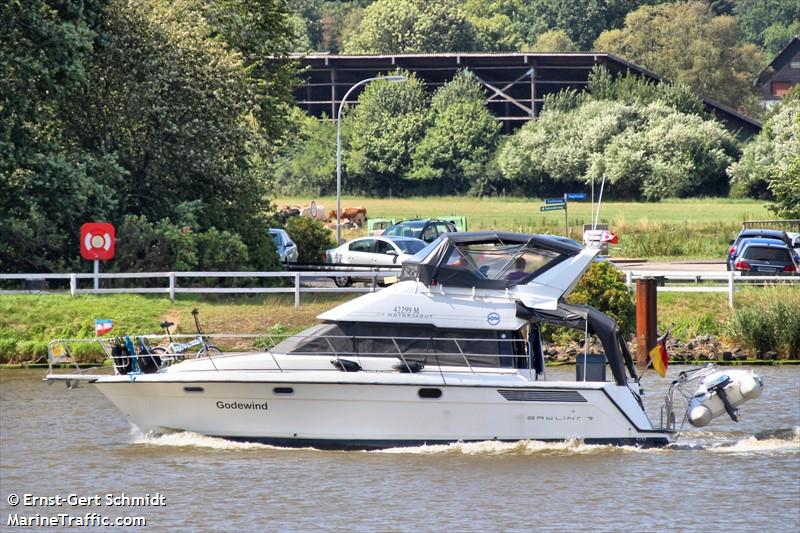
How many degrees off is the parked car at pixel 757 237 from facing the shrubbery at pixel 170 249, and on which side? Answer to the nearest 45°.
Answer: approximately 135° to its left

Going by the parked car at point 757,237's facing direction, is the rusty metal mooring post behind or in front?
behind

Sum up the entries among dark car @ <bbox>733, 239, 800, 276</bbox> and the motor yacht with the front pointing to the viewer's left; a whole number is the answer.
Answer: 1

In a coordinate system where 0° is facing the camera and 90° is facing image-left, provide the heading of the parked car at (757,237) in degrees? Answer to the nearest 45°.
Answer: approximately 180°

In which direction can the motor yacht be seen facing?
to the viewer's left

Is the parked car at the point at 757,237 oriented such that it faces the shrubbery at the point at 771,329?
no

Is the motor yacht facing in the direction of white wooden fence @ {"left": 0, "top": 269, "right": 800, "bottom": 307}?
no

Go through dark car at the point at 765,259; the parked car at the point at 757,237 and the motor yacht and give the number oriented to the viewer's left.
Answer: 1

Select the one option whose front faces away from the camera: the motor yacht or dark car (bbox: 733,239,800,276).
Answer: the dark car

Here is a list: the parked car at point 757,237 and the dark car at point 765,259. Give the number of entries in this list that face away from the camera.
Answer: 2

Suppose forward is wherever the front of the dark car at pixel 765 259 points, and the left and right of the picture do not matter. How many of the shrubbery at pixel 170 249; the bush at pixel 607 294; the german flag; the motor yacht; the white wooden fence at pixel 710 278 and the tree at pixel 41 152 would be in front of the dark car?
0

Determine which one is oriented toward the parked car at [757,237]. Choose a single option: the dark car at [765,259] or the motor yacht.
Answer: the dark car

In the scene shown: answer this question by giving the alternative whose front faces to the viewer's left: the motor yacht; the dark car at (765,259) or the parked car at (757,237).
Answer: the motor yacht

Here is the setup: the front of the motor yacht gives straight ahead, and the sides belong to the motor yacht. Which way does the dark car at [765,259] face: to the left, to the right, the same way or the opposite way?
to the right

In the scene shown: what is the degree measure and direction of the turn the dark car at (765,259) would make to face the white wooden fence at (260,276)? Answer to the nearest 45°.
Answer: approximately 135° to its left

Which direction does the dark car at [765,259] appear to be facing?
away from the camera

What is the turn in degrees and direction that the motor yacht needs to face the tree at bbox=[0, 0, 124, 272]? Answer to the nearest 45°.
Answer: approximately 45° to its right
